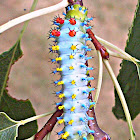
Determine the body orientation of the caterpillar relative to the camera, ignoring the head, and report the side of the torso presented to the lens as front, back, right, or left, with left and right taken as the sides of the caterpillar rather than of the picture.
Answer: back
